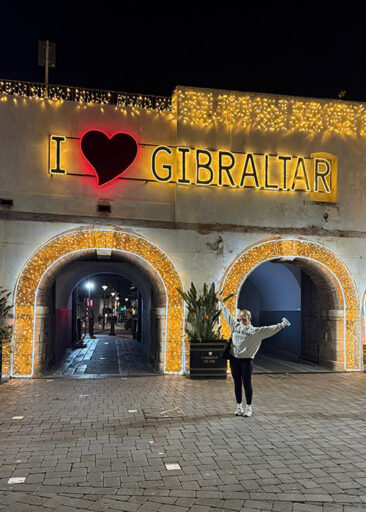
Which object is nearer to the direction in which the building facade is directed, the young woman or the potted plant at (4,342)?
the young woman

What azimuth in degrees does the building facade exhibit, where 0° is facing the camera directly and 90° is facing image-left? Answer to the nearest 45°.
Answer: approximately 0°

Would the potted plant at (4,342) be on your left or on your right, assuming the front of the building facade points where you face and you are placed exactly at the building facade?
on your right

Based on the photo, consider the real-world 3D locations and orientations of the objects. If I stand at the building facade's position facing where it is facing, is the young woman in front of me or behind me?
in front
